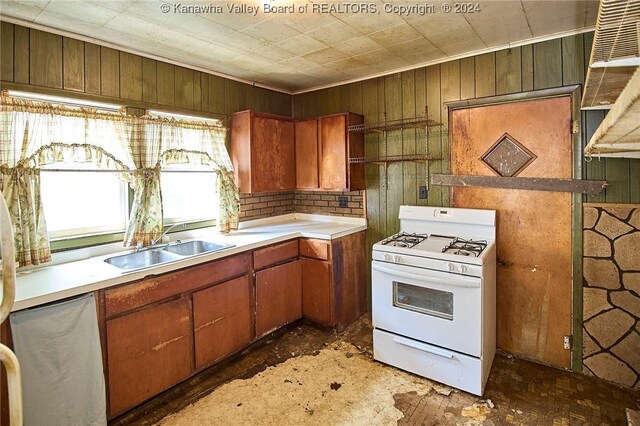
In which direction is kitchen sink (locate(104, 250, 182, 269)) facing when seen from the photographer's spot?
facing the viewer and to the right of the viewer

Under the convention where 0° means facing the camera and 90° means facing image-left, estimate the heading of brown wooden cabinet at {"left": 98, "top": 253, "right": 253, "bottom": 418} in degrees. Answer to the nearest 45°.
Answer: approximately 315°

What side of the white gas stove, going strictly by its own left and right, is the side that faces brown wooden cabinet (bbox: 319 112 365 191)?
right

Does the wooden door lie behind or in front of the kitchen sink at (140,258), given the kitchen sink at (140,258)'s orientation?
in front

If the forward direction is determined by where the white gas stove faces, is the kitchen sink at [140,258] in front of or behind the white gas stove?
in front

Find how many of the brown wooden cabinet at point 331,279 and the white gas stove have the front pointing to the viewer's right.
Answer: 0

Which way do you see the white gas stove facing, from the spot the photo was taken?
facing the viewer and to the left of the viewer
